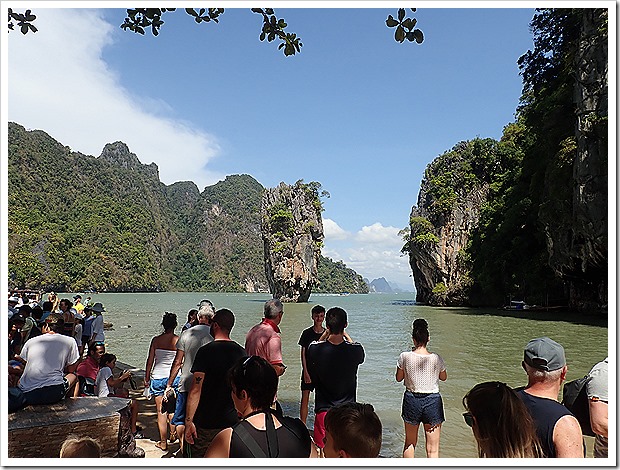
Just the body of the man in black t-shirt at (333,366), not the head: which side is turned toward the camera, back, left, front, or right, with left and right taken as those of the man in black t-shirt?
back

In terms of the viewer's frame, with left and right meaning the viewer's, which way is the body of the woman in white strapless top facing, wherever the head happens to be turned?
facing away from the viewer

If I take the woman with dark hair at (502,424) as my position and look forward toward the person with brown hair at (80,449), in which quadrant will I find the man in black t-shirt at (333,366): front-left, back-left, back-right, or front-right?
front-right

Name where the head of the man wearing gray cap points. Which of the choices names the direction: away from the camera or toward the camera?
away from the camera

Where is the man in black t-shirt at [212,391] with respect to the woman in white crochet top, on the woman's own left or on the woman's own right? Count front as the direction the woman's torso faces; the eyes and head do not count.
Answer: on the woman's own left

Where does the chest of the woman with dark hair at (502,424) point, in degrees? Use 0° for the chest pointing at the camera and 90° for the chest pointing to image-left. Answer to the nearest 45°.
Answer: approximately 135°

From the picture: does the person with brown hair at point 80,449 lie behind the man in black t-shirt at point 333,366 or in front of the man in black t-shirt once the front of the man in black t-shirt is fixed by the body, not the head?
behind

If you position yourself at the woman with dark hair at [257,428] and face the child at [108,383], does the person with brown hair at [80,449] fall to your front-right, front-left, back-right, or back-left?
front-left

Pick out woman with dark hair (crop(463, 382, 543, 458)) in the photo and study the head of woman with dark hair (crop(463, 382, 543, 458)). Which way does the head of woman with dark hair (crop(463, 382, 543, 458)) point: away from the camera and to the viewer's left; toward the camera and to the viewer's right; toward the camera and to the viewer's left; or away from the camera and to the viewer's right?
away from the camera and to the viewer's left

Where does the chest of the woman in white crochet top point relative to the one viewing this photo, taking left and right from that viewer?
facing away from the viewer

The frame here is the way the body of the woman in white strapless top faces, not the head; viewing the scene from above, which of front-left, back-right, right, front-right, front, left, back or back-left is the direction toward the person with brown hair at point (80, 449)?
back

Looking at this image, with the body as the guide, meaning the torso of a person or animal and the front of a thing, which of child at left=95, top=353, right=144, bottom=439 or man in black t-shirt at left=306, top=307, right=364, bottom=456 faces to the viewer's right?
the child
